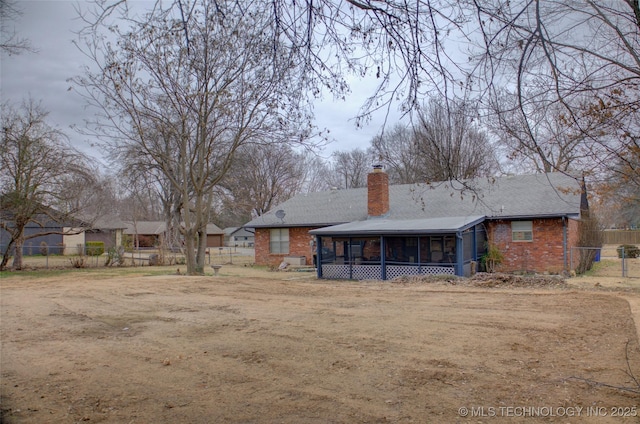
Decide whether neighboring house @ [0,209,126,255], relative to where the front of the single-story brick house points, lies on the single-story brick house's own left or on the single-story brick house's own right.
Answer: on the single-story brick house's own left

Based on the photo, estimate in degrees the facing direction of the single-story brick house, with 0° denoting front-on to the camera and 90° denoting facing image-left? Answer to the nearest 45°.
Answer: approximately 180°

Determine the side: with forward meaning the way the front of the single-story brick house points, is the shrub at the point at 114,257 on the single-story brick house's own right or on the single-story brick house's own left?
on the single-story brick house's own left
